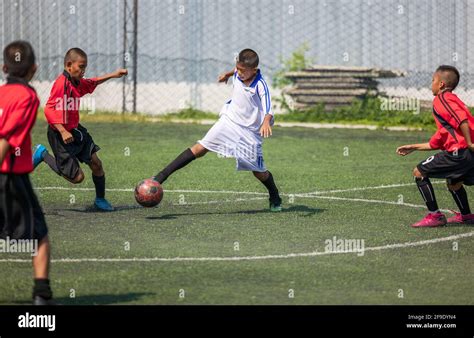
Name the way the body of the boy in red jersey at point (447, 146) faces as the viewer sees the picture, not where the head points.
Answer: to the viewer's left

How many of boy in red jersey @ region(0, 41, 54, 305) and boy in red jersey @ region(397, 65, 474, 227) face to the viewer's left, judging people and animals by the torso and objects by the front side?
1

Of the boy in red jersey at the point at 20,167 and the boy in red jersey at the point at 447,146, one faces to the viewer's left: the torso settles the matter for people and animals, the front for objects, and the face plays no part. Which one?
the boy in red jersey at the point at 447,146

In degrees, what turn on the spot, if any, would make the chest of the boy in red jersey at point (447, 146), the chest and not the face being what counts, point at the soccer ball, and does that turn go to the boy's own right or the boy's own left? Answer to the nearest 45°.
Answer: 0° — they already face it

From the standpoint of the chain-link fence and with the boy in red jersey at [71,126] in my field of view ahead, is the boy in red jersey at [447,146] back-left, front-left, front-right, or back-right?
front-left

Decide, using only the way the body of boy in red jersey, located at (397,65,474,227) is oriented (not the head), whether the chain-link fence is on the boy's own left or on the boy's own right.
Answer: on the boy's own right

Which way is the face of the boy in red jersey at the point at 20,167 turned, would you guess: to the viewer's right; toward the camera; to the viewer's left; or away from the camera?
away from the camera

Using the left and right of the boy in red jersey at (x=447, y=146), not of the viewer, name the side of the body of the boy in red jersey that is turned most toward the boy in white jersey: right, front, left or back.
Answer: front

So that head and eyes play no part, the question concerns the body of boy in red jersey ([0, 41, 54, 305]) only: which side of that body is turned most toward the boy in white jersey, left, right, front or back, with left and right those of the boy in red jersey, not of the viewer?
front

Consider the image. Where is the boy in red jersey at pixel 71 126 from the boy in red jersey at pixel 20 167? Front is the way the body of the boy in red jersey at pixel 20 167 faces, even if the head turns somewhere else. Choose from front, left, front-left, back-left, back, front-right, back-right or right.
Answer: front-left

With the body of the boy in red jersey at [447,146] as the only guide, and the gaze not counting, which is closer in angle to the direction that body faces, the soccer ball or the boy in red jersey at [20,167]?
the soccer ball

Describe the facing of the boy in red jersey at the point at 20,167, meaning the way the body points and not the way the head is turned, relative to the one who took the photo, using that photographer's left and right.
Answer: facing away from the viewer and to the right of the viewer

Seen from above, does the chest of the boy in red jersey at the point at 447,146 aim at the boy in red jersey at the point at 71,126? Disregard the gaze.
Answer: yes

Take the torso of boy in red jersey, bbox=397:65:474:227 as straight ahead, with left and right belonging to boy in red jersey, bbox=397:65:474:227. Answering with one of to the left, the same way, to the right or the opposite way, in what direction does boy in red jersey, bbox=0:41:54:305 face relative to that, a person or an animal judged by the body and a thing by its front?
to the right

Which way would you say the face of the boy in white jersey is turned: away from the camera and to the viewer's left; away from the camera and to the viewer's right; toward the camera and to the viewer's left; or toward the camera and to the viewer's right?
toward the camera and to the viewer's left
